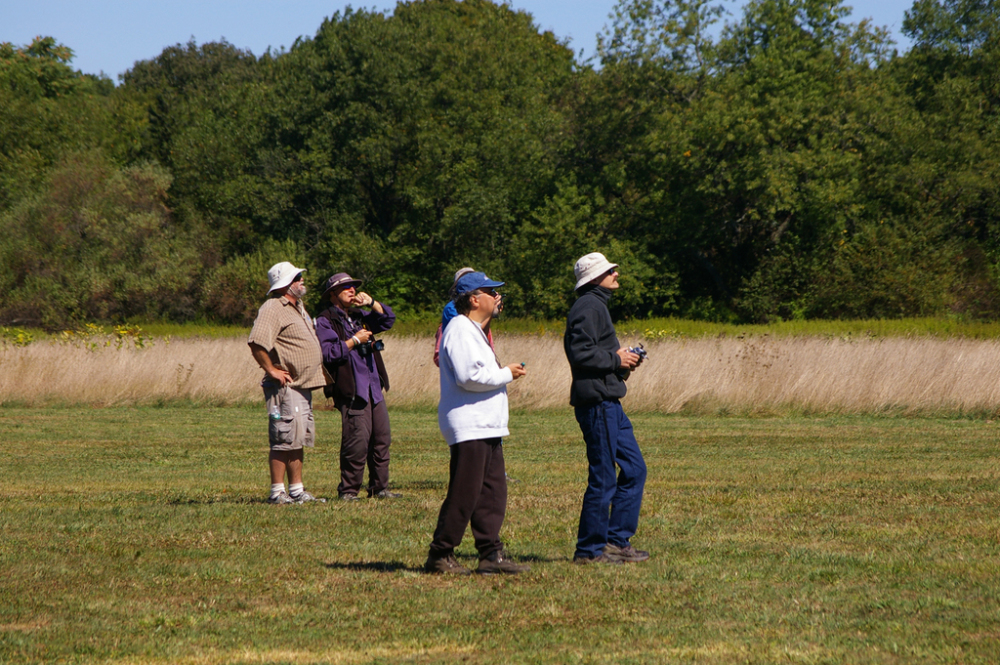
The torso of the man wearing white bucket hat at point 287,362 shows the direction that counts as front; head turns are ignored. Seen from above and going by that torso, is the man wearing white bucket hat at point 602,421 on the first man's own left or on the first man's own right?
on the first man's own right

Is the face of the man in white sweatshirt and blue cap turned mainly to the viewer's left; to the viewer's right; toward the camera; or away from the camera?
to the viewer's right

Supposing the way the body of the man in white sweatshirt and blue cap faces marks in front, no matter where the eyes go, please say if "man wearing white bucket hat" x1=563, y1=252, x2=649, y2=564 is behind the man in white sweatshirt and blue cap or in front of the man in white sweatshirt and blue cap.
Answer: in front

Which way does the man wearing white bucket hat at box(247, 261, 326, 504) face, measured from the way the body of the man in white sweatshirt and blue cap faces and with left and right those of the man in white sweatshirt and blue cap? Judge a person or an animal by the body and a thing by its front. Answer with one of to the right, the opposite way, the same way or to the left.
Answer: the same way

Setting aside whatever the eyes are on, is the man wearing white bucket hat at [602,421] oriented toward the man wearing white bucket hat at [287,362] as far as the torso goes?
no

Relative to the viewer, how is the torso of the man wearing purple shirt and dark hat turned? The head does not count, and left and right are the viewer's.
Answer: facing the viewer and to the right of the viewer

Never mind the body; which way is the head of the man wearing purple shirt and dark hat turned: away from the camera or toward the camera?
toward the camera

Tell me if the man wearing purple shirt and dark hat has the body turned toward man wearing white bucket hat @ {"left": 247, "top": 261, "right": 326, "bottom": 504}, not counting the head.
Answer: no

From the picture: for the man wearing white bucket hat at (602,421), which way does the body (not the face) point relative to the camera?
to the viewer's right

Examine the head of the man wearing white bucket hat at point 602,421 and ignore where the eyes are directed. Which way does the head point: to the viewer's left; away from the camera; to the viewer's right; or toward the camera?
to the viewer's right

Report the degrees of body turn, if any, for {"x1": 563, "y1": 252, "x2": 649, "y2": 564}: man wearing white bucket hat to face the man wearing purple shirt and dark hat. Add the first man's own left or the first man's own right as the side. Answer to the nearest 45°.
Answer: approximately 135° to the first man's own left

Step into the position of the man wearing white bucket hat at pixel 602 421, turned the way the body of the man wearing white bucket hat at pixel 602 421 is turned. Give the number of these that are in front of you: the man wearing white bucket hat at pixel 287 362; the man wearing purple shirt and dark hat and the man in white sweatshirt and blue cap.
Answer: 0

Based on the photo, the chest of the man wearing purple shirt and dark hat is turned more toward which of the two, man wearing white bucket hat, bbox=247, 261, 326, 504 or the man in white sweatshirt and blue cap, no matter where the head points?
the man in white sweatshirt and blue cap

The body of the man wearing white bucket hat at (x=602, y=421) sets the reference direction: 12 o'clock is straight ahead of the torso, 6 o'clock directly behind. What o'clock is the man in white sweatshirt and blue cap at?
The man in white sweatshirt and blue cap is roughly at 5 o'clock from the man wearing white bucket hat.

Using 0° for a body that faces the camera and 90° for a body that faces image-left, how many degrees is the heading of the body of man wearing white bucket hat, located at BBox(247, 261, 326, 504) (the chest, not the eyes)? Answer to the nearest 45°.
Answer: approximately 270°

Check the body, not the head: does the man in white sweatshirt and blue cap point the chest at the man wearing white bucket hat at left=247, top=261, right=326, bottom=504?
no

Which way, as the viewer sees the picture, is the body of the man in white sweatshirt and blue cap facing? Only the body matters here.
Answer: to the viewer's right

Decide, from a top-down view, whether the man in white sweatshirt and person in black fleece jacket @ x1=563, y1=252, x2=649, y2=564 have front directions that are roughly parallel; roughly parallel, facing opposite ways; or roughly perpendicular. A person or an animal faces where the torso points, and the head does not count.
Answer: roughly parallel
